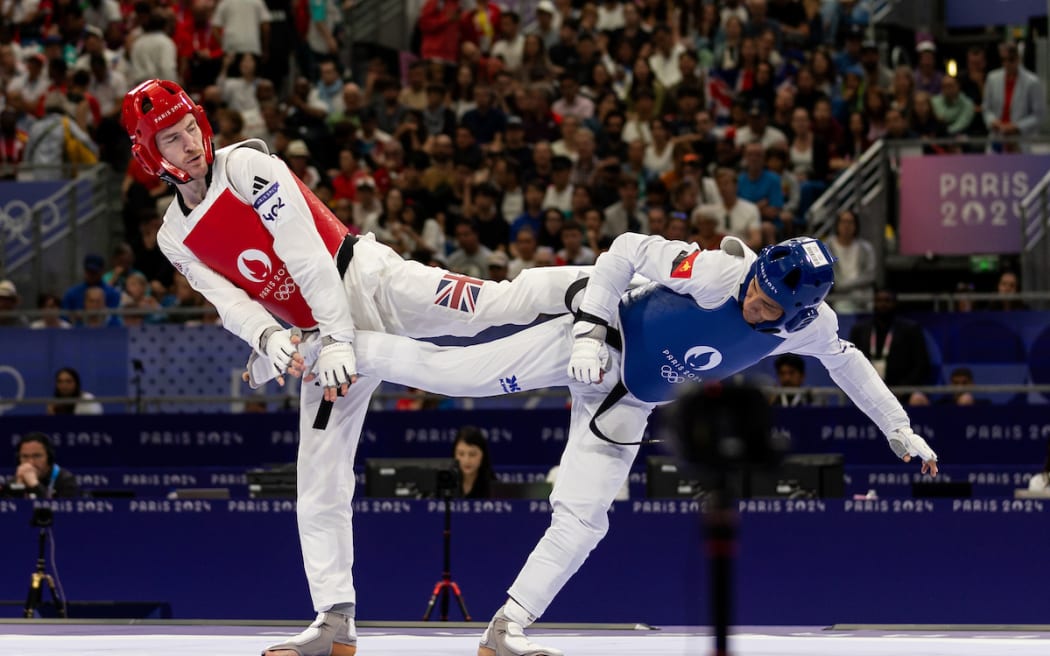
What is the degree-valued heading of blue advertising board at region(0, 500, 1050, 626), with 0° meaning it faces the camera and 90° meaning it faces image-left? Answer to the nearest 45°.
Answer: approximately 0°

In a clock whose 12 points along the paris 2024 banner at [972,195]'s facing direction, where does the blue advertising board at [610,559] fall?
The blue advertising board is roughly at 1 o'clock from the paris 2024 banner.

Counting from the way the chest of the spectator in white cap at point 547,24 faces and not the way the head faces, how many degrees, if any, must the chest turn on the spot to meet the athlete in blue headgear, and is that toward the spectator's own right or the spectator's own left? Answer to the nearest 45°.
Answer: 0° — they already face them

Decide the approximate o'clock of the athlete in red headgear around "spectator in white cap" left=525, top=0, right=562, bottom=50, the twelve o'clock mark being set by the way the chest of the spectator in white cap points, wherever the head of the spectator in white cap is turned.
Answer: The athlete in red headgear is roughly at 12 o'clock from the spectator in white cap.

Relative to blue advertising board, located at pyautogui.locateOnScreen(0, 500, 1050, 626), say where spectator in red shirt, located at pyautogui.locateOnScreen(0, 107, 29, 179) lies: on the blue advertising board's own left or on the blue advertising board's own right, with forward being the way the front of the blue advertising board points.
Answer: on the blue advertising board's own right

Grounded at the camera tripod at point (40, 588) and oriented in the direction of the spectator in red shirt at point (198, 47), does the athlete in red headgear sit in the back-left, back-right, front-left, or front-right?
back-right

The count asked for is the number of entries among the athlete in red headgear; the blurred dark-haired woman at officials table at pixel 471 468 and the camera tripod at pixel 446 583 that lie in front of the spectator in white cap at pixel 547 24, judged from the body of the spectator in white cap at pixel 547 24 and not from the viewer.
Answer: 3

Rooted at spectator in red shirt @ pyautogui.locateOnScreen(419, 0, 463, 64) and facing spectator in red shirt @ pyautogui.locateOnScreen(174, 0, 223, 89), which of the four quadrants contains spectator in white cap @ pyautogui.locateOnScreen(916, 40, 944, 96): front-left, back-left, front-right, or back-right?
back-left

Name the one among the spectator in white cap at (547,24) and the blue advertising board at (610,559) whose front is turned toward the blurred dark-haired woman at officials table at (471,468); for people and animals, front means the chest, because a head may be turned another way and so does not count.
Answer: the spectator in white cap

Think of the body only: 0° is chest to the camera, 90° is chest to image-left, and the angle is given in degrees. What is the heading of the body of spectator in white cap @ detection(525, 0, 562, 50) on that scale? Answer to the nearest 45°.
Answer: approximately 0°
